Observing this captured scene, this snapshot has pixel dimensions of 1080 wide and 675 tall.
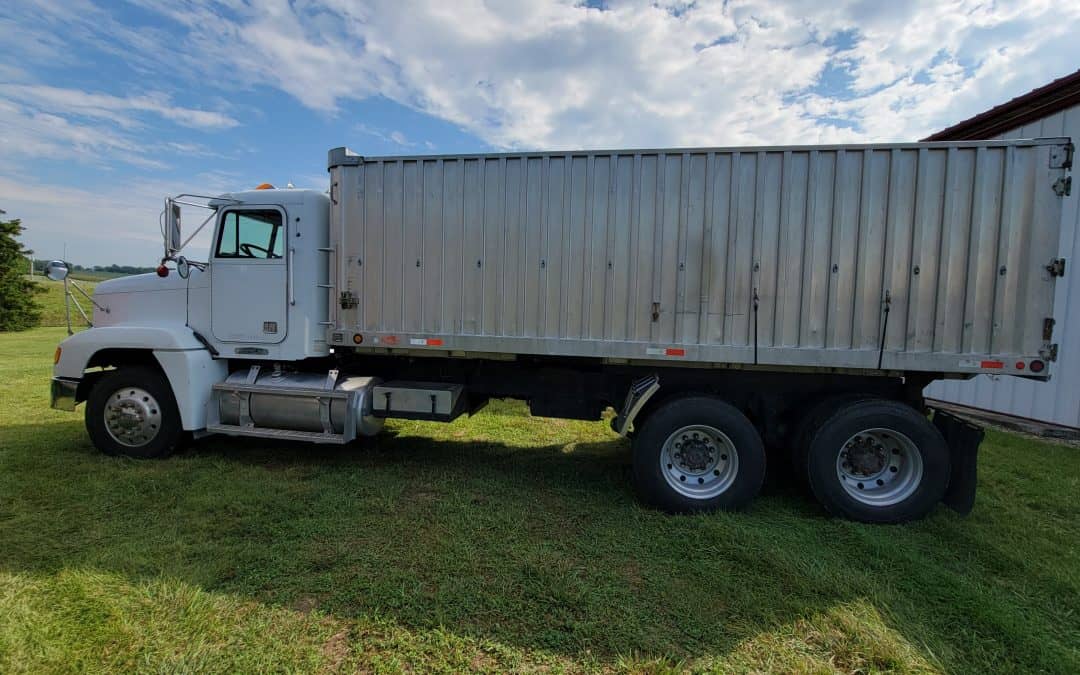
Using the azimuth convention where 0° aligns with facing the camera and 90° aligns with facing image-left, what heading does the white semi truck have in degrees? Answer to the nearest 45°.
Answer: approximately 90°

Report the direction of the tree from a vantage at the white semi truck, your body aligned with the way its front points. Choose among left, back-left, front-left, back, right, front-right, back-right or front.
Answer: front-right
